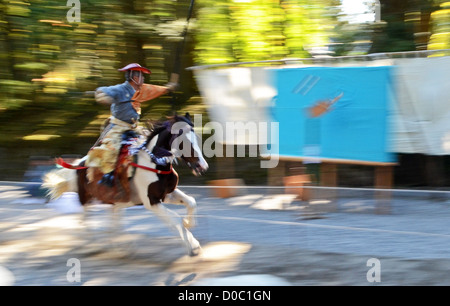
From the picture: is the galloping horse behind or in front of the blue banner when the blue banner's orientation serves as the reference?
in front

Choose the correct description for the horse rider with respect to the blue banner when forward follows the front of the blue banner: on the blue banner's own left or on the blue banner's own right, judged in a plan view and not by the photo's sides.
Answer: on the blue banner's own right

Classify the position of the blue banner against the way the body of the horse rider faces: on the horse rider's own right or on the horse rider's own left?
on the horse rider's own left

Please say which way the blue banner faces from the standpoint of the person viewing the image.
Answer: facing the viewer

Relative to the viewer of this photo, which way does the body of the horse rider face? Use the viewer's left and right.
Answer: facing the viewer and to the right of the viewer

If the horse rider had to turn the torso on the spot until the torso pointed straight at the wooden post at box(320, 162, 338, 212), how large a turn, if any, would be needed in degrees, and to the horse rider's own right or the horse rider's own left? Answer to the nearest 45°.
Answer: approximately 90° to the horse rider's own left

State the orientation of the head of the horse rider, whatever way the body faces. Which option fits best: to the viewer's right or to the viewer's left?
to the viewer's right

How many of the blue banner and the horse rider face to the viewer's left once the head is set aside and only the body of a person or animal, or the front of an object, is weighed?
0
